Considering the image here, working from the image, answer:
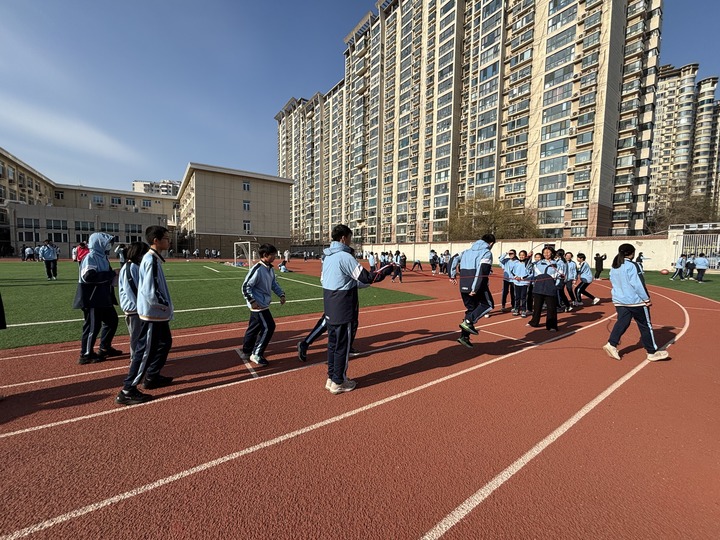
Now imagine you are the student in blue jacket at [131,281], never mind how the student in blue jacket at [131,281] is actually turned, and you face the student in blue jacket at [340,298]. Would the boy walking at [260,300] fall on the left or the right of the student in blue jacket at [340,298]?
left

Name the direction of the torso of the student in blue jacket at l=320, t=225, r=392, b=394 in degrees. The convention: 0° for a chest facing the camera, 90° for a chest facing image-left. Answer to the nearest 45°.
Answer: approximately 225°

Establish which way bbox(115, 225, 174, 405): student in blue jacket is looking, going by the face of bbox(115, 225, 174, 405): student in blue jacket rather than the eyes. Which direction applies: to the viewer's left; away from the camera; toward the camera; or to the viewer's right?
to the viewer's right

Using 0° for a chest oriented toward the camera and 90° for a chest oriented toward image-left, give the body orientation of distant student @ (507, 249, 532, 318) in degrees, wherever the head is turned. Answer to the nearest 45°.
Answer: approximately 0°

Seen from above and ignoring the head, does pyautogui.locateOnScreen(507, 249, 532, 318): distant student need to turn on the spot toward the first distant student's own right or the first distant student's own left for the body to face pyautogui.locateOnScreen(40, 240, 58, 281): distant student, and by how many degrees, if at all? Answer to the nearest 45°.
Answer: approximately 90° to the first distant student's own right

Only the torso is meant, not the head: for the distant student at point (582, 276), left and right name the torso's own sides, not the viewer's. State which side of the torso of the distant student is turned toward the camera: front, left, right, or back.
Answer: left

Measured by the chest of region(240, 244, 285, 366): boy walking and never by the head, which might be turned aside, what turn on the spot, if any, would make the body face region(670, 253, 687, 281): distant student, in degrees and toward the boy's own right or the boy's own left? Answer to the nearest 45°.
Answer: approximately 45° to the boy's own left

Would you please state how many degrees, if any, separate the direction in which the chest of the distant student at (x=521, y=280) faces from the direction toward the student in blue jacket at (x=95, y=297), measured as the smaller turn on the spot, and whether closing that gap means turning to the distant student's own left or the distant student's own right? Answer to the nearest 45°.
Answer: approximately 45° to the distant student's own right

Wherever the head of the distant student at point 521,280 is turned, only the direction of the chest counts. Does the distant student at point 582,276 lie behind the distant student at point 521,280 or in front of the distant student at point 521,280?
behind
